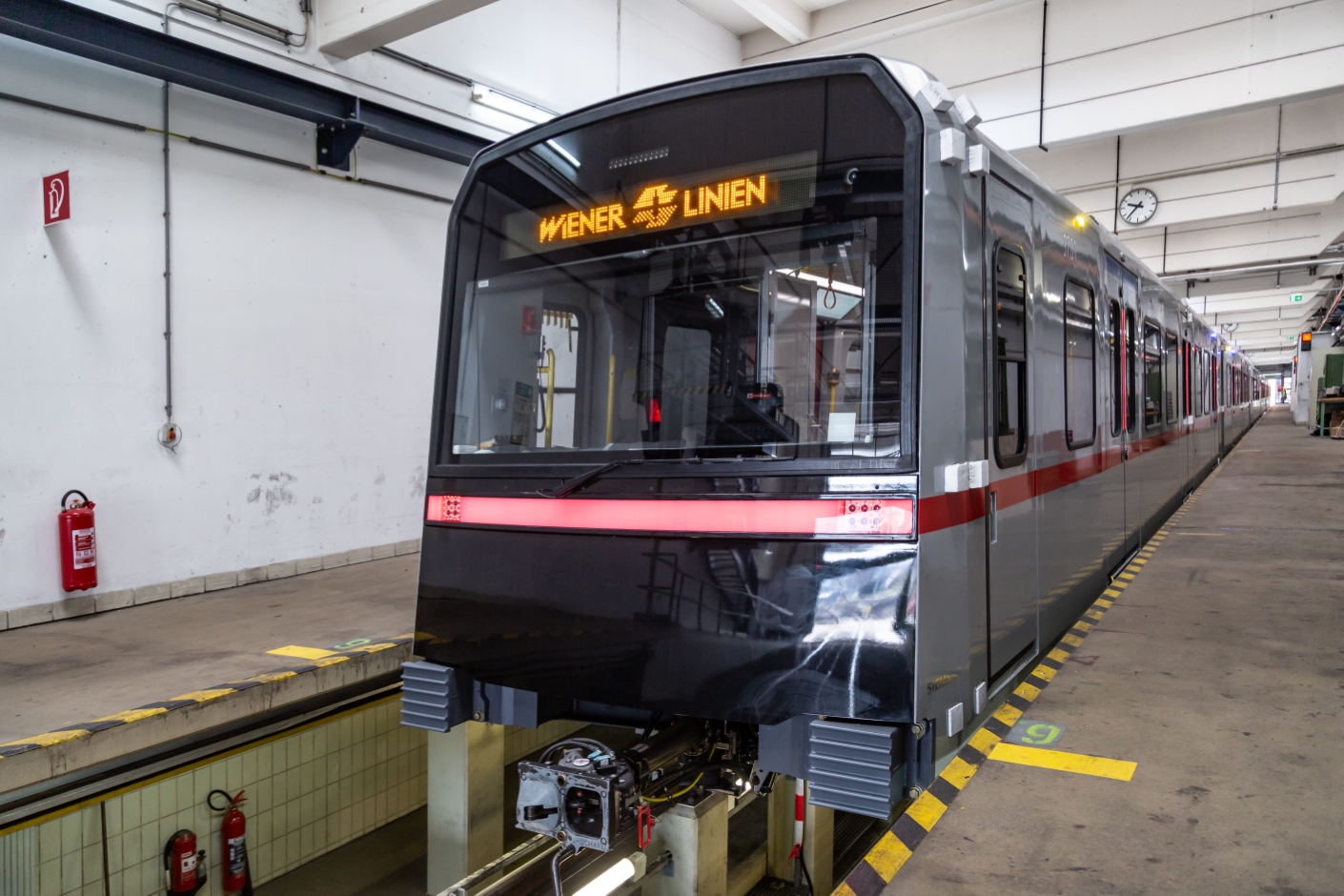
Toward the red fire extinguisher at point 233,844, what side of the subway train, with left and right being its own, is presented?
front

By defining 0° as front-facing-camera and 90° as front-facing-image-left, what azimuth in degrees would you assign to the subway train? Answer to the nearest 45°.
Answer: approximately 45°

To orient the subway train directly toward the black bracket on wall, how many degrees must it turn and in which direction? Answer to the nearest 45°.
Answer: approximately 90° to its right
